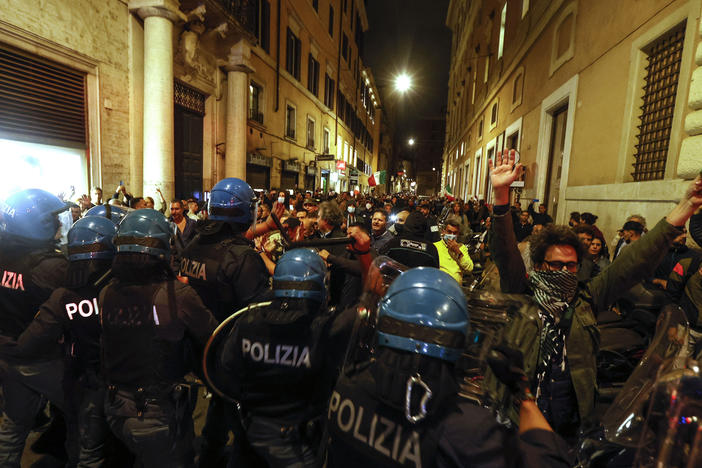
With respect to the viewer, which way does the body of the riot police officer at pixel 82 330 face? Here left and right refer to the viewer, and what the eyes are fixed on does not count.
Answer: facing away from the viewer

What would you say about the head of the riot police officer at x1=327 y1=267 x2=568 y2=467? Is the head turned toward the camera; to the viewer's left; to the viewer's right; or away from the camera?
away from the camera

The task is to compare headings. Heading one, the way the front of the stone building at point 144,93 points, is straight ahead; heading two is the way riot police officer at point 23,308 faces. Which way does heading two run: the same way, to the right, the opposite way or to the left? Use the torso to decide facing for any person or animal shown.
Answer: to the left

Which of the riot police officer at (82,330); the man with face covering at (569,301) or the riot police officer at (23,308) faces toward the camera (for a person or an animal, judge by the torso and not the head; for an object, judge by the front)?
the man with face covering

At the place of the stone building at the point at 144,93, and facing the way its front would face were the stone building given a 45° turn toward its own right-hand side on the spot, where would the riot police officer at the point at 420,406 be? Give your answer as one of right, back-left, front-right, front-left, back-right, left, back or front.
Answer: front

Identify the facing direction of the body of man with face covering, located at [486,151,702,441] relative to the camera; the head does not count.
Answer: toward the camera

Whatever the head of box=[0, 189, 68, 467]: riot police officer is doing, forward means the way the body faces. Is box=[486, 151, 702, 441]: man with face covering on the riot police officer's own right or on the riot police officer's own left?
on the riot police officer's own right

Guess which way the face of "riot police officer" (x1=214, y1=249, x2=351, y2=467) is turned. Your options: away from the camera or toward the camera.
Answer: away from the camera

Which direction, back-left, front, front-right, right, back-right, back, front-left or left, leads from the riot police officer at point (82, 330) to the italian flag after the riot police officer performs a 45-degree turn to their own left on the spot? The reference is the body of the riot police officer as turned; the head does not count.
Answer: right

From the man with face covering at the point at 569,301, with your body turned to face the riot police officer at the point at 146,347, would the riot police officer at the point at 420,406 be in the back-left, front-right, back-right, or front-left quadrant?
front-left

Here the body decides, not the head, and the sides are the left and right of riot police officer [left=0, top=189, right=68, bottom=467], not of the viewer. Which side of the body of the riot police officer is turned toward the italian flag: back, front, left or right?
front

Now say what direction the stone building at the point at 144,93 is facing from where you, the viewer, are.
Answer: facing the viewer and to the right of the viewer

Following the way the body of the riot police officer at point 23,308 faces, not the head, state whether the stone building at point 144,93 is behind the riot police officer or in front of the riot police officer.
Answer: in front

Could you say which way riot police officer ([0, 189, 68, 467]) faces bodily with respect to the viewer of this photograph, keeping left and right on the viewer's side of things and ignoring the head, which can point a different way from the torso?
facing away from the viewer and to the right of the viewer

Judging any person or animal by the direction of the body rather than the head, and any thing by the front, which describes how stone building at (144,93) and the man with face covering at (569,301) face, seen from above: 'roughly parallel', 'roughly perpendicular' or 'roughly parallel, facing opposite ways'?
roughly perpendicular

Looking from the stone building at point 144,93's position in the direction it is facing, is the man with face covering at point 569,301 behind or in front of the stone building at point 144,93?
in front
